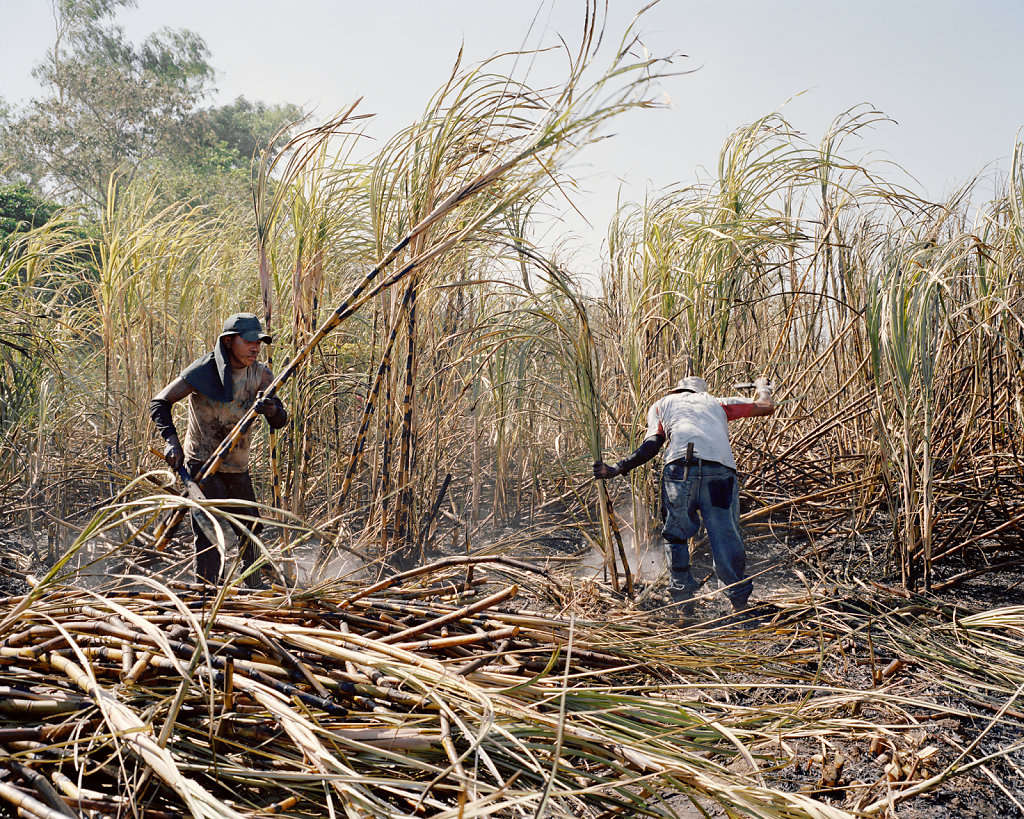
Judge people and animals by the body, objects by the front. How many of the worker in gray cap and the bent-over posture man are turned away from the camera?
1

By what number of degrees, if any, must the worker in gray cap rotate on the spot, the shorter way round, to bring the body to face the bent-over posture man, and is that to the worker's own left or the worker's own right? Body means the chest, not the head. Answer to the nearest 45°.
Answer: approximately 45° to the worker's own left

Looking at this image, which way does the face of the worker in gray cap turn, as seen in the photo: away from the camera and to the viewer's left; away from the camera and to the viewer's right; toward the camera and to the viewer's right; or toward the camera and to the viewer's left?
toward the camera and to the viewer's right

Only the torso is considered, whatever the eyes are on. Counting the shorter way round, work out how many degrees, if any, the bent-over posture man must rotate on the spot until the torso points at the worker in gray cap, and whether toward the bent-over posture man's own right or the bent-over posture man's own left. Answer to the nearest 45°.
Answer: approximately 90° to the bent-over posture man's own left

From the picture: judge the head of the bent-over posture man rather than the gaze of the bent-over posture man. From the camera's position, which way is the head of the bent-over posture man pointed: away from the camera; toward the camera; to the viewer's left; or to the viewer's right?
away from the camera

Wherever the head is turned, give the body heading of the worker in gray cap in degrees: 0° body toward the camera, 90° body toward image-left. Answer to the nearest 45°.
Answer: approximately 315°

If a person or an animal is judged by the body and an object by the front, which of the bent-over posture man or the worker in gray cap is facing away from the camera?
the bent-over posture man

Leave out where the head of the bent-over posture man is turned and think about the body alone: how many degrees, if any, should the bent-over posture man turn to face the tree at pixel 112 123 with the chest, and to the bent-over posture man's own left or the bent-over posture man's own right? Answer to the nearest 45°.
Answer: approximately 45° to the bent-over posture man's own left

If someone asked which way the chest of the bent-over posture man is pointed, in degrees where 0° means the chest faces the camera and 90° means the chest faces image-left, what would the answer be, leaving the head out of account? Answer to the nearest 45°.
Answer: approximately 180°
